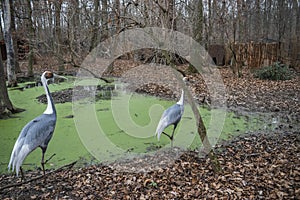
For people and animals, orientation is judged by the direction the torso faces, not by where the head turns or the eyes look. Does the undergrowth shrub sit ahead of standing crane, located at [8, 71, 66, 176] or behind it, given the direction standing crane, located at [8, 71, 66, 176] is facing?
ahead

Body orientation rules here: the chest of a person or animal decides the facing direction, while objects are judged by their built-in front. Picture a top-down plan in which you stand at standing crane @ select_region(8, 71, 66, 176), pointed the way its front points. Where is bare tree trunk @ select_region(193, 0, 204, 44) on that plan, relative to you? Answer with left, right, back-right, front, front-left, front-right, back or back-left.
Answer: front-left

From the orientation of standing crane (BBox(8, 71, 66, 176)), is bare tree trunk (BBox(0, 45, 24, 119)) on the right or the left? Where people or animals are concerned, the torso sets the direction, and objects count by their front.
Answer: on its left

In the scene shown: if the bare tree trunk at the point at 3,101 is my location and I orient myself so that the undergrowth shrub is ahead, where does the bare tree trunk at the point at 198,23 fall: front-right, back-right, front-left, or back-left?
front-left

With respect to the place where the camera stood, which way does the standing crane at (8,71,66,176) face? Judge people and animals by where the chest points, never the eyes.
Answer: facing to the right of the viewer

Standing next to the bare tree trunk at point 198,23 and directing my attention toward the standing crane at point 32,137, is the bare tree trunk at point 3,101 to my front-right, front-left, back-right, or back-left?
front-right

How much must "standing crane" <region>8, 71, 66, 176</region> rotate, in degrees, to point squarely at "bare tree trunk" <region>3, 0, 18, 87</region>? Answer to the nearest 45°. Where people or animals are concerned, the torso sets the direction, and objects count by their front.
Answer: approximately 90° to its left
